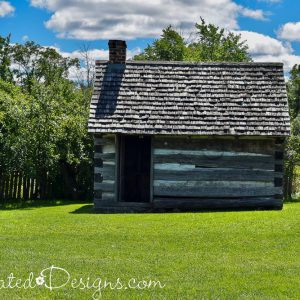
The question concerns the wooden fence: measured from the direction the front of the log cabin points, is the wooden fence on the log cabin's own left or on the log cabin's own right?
on the log cabin's own right

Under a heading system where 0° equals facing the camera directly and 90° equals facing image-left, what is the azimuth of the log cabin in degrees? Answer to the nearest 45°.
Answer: approximately 0°

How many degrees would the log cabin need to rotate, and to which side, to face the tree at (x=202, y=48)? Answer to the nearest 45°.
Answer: approximately 180°

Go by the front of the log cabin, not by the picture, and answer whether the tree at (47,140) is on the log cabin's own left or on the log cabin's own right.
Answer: on the log cabin's own right

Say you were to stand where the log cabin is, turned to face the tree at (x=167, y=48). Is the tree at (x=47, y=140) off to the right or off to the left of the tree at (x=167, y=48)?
left

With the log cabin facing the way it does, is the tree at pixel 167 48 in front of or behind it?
behind
